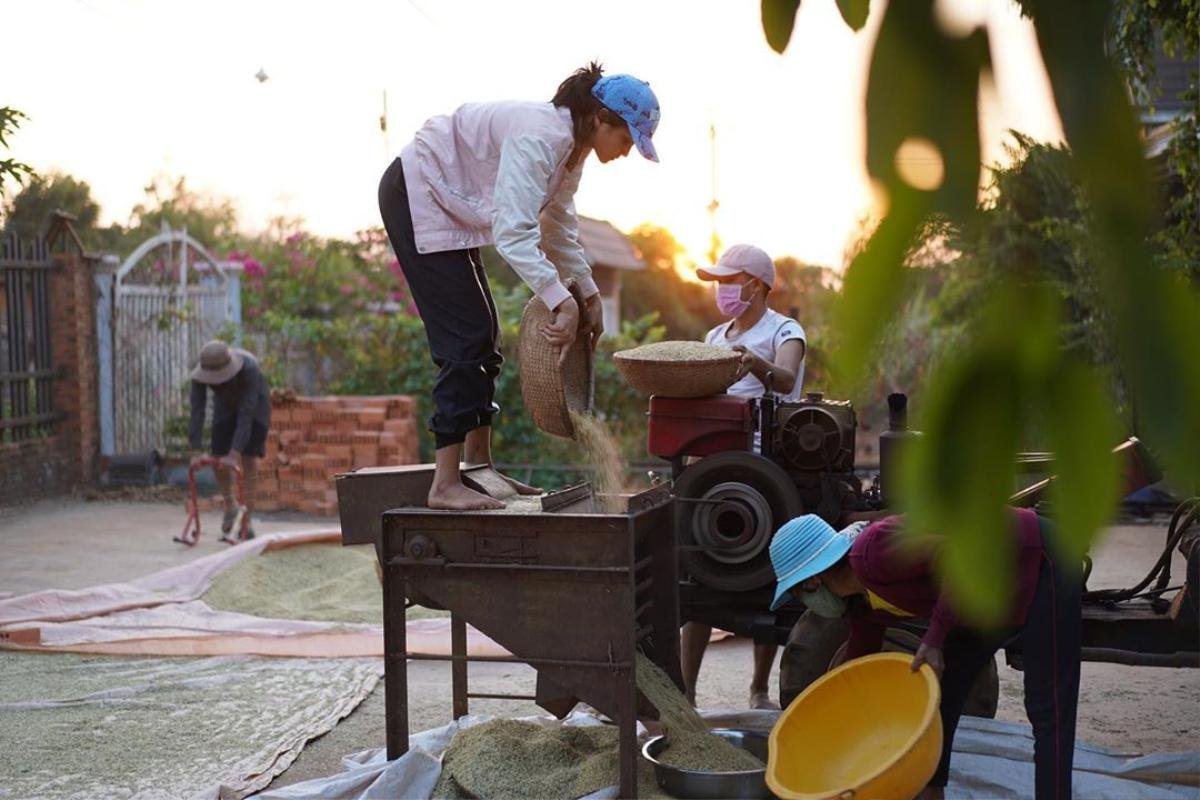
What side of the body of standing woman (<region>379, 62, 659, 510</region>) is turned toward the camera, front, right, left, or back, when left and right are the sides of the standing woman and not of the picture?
right

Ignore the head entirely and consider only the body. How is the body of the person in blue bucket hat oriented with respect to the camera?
to the viewer's left

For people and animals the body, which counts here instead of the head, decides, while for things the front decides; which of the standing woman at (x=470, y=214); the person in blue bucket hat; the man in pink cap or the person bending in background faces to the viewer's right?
the standing woman

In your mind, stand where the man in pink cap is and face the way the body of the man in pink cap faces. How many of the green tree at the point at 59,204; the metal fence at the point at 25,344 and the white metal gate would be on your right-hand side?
3

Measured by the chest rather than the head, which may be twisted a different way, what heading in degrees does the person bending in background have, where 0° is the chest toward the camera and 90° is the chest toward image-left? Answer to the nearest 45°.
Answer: approximately 45°

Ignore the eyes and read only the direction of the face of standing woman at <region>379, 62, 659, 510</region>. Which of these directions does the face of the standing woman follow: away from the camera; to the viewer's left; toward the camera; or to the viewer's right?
to the viewer's right

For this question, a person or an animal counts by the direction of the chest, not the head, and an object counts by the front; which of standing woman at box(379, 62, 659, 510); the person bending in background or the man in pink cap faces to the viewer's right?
the standing woman
